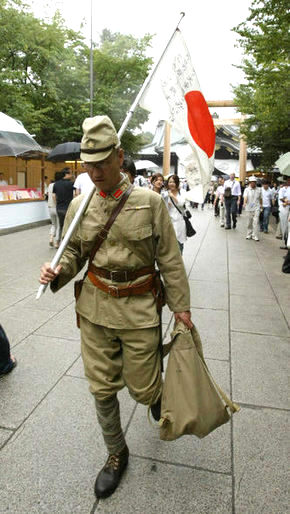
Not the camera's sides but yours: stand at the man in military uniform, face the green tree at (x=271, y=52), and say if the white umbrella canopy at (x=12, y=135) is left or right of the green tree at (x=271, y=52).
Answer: left

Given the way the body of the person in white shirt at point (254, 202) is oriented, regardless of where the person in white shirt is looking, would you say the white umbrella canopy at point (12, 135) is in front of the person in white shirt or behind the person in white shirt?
in front

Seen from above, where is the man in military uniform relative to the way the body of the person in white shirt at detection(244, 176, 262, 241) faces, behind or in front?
in front

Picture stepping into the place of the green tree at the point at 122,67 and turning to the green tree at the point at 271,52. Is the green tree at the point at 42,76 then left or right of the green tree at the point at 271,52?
right

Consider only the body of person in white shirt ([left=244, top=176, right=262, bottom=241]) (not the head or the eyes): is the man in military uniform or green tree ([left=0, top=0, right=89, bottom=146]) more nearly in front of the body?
the man in military uniform

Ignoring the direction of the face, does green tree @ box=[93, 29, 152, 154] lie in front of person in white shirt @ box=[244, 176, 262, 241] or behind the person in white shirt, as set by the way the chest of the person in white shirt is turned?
behind

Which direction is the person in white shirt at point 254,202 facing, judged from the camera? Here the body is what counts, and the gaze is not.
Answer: toward the camera
